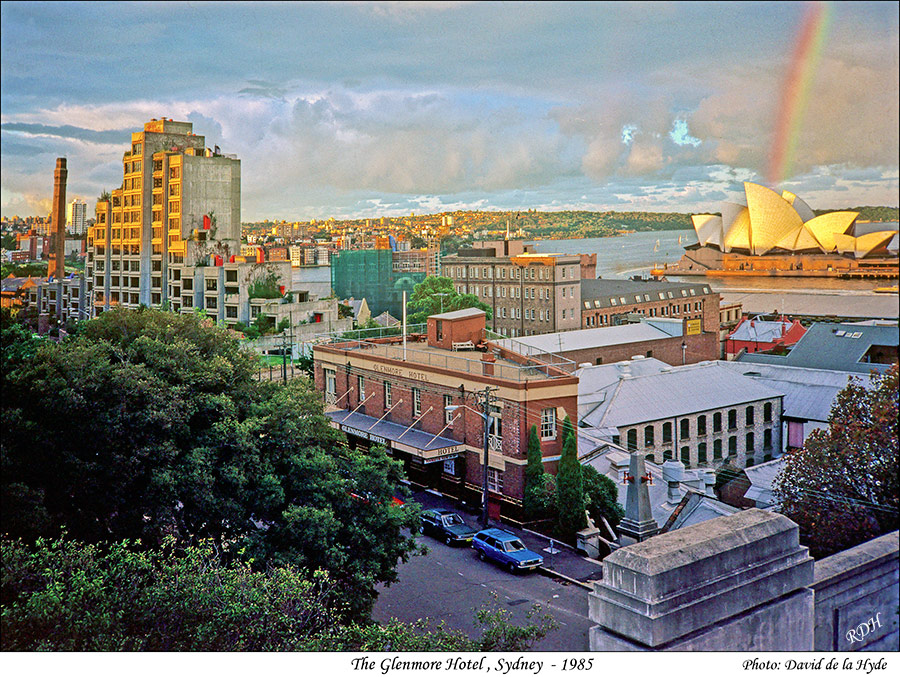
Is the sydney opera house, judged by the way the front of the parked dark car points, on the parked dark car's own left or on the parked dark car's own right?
on the parked dark car's own left

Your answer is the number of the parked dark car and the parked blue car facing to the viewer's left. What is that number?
0

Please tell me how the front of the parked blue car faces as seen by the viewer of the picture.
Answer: facing the viewer and to the right of the viewer

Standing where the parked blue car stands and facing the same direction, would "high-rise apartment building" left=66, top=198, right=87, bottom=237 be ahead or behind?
behind

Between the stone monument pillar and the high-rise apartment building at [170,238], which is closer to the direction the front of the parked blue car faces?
the stone monument pillar

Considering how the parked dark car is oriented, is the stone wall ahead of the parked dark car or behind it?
ahead

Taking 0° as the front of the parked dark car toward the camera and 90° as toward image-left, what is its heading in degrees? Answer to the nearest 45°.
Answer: approximately 315°

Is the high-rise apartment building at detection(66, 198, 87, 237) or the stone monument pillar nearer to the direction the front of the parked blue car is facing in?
the stone monument pillar

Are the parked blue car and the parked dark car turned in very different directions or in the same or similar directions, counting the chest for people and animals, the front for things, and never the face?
same or similar directions

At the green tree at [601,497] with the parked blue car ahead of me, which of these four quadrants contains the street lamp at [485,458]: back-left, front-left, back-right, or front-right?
front-right

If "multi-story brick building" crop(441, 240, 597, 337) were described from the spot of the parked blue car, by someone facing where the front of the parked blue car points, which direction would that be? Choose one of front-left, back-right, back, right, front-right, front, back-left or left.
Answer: back-left
